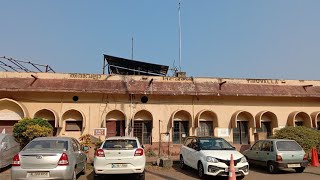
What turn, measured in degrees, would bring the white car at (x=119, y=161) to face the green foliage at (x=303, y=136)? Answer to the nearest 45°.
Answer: approximately 45° to its right

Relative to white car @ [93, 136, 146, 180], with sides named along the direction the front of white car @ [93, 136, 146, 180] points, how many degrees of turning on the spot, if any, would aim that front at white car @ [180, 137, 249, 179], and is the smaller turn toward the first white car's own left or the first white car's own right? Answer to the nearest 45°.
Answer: approximately 90° to the first white car's own right

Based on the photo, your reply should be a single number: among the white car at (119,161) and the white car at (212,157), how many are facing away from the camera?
1

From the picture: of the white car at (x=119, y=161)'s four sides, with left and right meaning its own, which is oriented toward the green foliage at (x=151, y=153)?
front

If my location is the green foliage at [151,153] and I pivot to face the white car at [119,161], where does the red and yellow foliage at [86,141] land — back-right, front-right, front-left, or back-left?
front-right

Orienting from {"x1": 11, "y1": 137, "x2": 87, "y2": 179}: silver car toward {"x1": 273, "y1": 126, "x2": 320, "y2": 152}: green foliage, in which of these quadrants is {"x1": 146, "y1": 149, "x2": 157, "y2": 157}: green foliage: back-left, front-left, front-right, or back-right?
front-left

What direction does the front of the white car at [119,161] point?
away from the camera

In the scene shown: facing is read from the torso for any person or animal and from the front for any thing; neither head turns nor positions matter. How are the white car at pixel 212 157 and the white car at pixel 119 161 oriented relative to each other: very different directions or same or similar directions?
very different directions

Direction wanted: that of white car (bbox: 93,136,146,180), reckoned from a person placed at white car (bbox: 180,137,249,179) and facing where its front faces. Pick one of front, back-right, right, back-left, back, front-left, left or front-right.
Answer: right

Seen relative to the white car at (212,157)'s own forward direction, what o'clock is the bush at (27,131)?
The bush is roughly at 5 o'clock from the white car.

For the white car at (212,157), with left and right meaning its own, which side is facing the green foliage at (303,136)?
left

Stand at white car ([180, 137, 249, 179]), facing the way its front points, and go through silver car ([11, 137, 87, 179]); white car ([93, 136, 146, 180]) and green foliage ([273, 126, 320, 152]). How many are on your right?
2

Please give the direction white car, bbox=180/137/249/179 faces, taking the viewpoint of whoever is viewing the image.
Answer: facing the viewer and to the right of the viewer

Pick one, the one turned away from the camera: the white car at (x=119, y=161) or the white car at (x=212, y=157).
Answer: the white car at (x=119, y=161)

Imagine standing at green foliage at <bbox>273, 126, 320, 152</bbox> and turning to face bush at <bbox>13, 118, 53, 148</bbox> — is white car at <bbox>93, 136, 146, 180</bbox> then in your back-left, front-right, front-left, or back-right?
front-left

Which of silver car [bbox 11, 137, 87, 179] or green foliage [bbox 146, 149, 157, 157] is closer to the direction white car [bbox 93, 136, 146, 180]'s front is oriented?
the green foliage

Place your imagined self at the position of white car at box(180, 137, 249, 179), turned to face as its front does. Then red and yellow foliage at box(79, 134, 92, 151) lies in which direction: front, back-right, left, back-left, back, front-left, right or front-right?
back

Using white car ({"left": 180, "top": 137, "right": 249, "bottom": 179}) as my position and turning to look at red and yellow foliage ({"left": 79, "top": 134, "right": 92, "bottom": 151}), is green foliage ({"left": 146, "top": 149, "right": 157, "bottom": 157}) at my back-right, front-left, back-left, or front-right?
front-right
